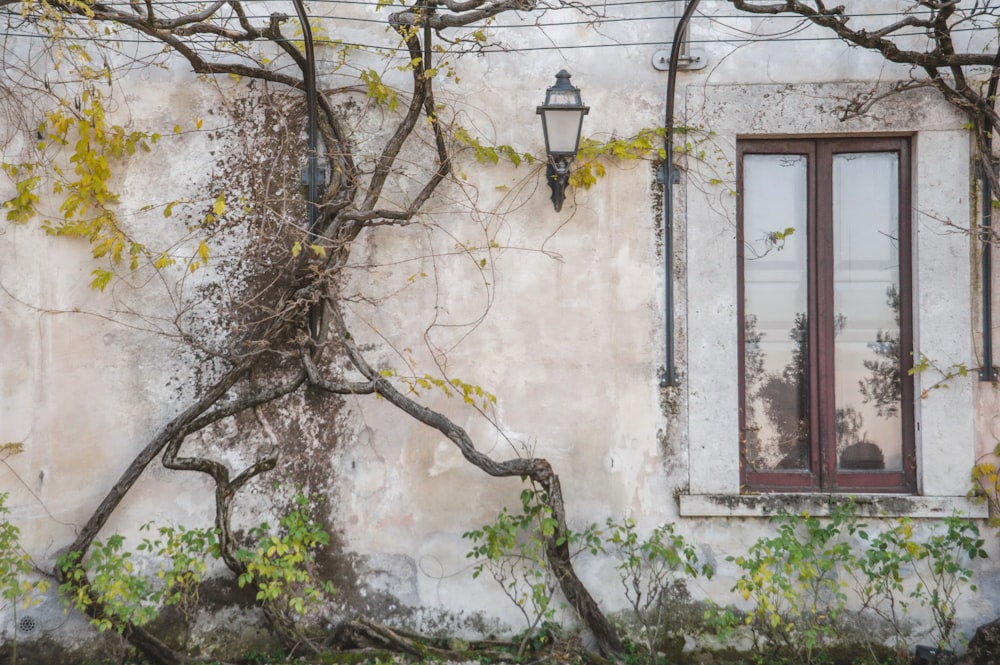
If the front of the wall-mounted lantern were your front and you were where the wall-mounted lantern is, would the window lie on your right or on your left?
on your left

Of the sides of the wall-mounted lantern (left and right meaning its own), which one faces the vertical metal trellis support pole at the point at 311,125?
right

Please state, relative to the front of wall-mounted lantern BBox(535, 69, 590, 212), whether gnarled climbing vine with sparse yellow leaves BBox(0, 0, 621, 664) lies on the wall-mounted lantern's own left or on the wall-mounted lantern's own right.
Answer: on the wall-mounted lantern's own right

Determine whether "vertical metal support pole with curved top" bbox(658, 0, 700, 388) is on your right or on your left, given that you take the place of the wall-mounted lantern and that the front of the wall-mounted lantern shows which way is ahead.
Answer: on your left

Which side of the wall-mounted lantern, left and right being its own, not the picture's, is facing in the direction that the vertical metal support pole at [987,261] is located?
left

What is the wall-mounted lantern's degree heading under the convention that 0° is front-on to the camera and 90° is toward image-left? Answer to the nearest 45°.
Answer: approximately 0°
